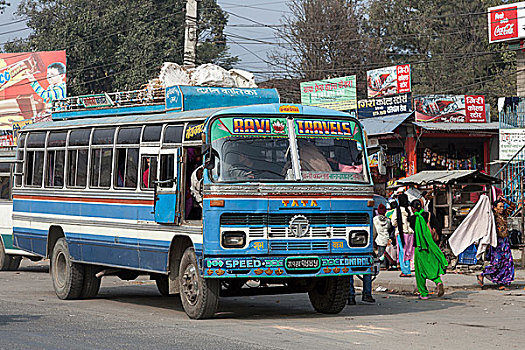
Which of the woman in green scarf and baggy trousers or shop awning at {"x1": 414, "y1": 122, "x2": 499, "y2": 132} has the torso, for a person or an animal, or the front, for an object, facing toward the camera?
the shop awning

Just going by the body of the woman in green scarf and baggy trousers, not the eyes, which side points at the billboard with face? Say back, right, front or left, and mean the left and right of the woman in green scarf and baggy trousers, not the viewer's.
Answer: front

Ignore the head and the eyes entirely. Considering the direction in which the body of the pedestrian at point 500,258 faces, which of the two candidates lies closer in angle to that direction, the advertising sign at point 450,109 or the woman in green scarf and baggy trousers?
the woman in green scarf and baggy trousers

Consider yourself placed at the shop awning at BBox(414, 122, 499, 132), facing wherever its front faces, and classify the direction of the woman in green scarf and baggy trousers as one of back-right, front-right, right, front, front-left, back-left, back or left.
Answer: front

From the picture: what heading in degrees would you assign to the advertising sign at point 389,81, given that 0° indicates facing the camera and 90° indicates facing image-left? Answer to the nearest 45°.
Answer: approximately 45°

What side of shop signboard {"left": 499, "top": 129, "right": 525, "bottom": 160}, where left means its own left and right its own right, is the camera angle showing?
front

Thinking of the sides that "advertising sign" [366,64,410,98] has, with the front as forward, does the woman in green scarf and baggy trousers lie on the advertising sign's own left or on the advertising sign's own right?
on the advertising sign's own left

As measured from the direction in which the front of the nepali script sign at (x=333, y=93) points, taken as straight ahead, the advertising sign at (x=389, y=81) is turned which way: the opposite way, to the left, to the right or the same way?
the same way

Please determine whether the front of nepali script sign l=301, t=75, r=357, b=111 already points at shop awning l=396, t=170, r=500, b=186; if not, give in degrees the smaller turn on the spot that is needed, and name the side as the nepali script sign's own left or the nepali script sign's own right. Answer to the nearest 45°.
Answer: approximately 45° to the nepali script sign's own left

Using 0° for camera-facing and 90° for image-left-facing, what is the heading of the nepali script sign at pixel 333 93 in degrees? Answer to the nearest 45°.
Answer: approximately 45°

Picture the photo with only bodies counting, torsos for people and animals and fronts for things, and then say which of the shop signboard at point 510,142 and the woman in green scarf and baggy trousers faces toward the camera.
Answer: the shop signboard
